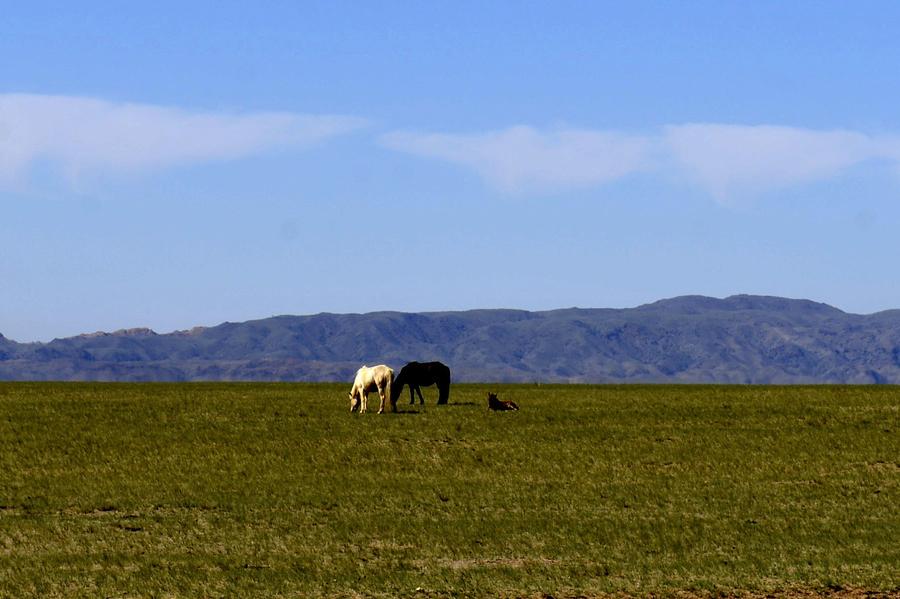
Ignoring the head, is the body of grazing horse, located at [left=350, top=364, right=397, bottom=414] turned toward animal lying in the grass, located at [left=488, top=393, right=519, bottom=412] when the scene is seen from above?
no
